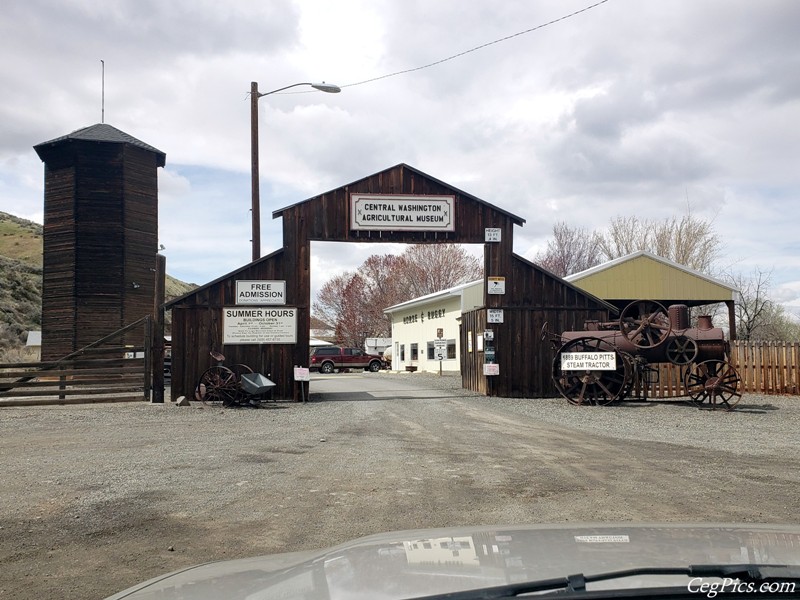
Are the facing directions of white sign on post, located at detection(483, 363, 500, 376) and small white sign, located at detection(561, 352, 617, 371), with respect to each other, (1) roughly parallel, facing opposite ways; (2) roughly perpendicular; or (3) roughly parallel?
roughly parallel

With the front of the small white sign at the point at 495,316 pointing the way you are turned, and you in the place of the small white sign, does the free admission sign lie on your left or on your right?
on your right

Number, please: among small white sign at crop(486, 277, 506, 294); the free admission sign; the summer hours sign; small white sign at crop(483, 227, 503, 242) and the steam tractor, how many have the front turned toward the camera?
4

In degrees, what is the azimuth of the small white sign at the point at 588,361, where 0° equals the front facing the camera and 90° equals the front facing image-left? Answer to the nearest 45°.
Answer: approximately 0°

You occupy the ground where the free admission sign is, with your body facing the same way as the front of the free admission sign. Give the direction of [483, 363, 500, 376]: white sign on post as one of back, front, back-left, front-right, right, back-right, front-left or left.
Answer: left

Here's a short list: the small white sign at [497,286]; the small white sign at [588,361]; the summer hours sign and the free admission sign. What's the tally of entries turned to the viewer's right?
0

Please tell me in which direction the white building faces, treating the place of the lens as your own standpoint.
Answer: facing the viewer and to the left of the viewer

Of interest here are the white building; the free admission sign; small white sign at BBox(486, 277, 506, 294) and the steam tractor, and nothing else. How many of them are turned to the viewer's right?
1

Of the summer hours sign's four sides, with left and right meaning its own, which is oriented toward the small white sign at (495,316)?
left

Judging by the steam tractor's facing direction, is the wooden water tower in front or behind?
behind

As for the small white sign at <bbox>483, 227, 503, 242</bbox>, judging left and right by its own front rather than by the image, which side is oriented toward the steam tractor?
left

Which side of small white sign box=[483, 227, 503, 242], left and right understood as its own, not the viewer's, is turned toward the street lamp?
right

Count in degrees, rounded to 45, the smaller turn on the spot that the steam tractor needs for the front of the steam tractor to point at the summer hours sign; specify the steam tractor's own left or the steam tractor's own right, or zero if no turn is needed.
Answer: approximately 180°

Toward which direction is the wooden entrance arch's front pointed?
toward the camera

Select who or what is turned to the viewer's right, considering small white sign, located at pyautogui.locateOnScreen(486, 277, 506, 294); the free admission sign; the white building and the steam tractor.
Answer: the steam tractor

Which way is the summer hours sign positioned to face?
toward the camera

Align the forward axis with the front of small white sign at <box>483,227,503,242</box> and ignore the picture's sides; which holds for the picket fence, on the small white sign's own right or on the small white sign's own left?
on the small white sign's own left

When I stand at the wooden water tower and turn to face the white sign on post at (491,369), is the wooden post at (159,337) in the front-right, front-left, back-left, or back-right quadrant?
front-right
